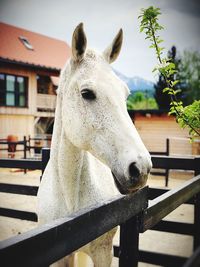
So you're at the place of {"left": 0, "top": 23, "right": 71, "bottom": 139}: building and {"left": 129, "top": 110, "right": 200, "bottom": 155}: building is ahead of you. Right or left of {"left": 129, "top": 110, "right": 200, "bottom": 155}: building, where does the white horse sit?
right

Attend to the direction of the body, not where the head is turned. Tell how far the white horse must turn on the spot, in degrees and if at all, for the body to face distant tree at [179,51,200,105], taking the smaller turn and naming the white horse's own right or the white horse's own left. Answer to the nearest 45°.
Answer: approximately 135° to the white horse's own left

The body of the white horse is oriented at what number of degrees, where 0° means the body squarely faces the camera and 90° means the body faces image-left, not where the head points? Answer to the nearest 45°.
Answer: approximately 315°

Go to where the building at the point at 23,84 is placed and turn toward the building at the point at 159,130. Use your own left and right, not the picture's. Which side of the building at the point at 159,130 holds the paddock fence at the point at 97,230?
right

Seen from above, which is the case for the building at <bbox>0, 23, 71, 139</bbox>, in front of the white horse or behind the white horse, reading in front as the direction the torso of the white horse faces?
behind

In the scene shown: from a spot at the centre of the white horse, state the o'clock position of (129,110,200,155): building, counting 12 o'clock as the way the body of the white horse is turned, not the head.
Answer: The building is roughly at 8 o'clock from the white horse.

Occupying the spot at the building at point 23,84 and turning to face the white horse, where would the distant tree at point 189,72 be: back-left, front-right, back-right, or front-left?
back-left
